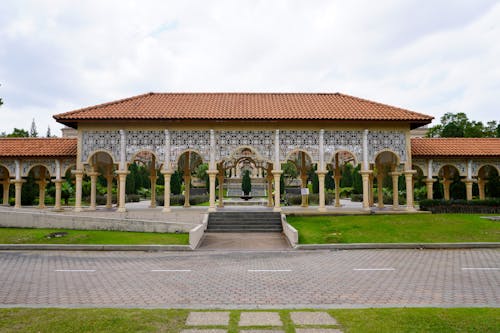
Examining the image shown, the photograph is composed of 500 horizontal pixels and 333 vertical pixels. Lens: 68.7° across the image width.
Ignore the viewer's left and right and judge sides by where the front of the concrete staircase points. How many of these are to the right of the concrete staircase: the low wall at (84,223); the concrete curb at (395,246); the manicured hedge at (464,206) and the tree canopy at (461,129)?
1

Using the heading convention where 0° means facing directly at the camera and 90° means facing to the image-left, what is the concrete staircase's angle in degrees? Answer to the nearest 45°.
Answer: approximately 0°

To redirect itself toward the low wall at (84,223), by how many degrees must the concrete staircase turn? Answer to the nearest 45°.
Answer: approximately 90° to its right

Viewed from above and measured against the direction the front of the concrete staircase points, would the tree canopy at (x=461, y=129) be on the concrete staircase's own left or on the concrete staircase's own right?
on the concrete staircase's own left

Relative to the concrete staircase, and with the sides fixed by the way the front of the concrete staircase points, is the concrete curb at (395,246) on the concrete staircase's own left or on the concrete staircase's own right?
on the concrete staircase's own left

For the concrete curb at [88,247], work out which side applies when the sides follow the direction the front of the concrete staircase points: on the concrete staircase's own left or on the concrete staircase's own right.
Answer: on the concrete staircase's own right

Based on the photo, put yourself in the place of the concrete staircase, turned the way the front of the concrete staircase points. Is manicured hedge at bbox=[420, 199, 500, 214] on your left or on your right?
on your left

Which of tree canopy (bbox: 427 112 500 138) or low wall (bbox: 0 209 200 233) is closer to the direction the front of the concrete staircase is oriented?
the low wall

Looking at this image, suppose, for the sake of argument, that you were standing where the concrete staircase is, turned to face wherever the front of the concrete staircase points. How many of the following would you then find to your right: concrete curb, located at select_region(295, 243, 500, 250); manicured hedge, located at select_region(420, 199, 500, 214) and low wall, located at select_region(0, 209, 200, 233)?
1
